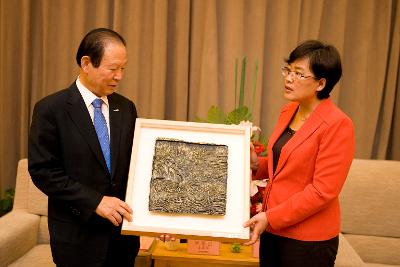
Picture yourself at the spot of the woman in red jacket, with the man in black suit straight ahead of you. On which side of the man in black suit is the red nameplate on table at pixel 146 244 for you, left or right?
right

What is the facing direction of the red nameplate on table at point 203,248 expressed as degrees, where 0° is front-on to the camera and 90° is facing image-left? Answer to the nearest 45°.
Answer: approximately 0°

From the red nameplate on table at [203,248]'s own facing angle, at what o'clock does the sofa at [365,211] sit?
The sofa is roughly at 8 o'clock from the red nameplate on table.

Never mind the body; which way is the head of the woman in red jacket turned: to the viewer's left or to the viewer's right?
to the viewer's left
